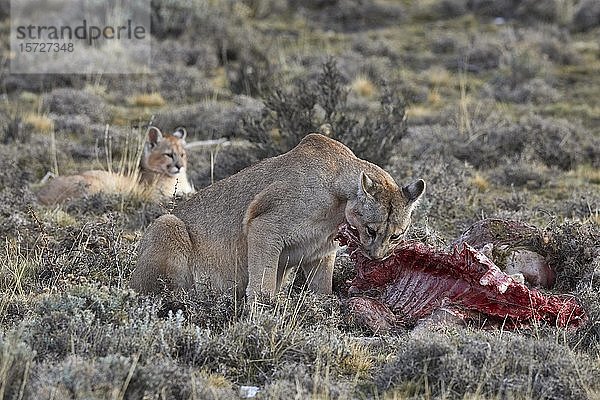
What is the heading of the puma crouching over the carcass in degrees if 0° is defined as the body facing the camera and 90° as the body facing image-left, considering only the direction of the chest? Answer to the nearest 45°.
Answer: approximately 315°

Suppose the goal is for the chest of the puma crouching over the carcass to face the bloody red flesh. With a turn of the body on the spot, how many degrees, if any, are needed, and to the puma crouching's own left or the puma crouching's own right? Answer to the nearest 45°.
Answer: approximately 45° to the puma crouching's own left

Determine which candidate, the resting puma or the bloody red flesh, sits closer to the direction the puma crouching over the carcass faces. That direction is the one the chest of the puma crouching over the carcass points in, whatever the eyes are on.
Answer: the bloody red flesh

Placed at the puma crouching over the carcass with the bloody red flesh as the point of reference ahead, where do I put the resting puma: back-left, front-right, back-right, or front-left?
back-left

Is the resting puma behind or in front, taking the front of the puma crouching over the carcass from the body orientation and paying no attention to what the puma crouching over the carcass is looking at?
behind
